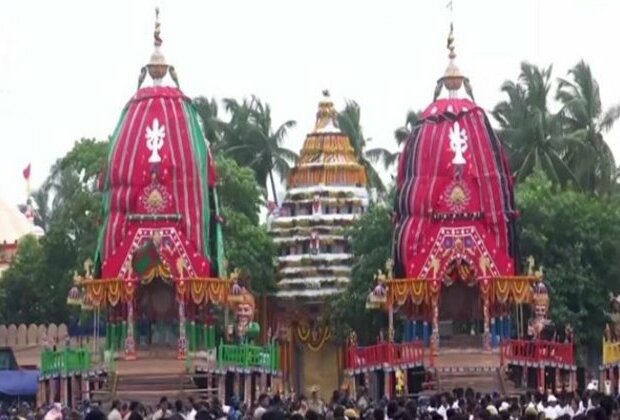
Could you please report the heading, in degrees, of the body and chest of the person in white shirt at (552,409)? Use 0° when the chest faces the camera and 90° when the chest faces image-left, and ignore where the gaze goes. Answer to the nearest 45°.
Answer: approximately 180°
